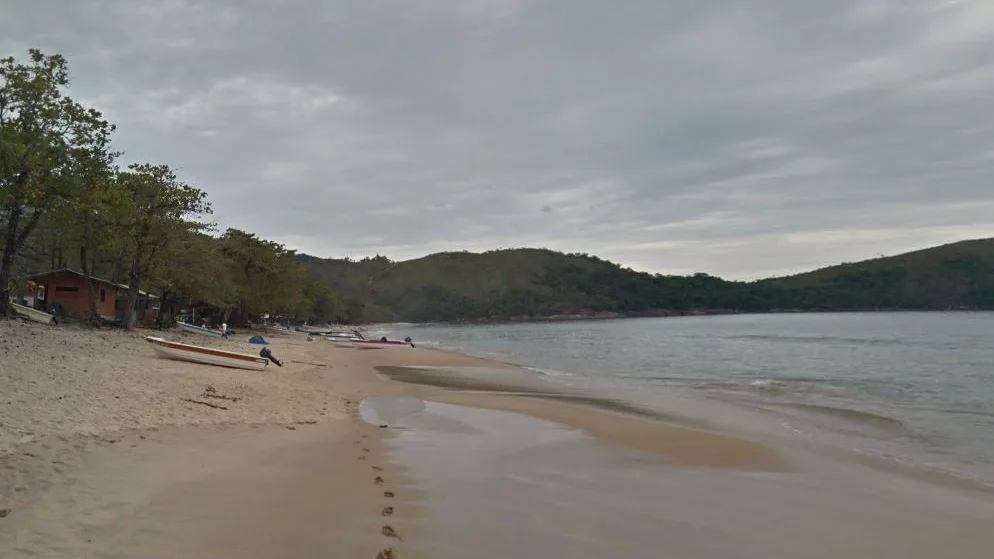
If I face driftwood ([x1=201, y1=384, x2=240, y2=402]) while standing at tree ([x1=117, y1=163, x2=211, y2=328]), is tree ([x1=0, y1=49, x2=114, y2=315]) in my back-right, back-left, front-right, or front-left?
front-right

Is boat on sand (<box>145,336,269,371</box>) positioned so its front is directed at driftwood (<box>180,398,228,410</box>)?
no

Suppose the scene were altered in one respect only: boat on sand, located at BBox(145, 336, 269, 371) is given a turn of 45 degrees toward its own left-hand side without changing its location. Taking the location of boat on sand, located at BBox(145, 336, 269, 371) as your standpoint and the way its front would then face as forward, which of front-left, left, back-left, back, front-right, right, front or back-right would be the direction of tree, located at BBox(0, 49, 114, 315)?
right

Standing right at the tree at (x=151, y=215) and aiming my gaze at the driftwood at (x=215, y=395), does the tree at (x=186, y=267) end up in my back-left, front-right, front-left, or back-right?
back-left

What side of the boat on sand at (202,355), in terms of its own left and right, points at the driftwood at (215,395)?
left

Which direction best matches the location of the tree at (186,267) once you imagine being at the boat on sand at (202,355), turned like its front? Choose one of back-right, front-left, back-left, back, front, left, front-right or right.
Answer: right

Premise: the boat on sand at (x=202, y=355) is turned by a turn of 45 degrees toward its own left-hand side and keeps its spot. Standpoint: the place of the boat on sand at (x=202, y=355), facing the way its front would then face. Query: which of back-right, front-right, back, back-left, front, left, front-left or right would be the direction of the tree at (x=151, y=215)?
back-right

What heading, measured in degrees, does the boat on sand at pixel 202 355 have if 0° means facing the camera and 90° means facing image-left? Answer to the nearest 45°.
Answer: approximately 90°
